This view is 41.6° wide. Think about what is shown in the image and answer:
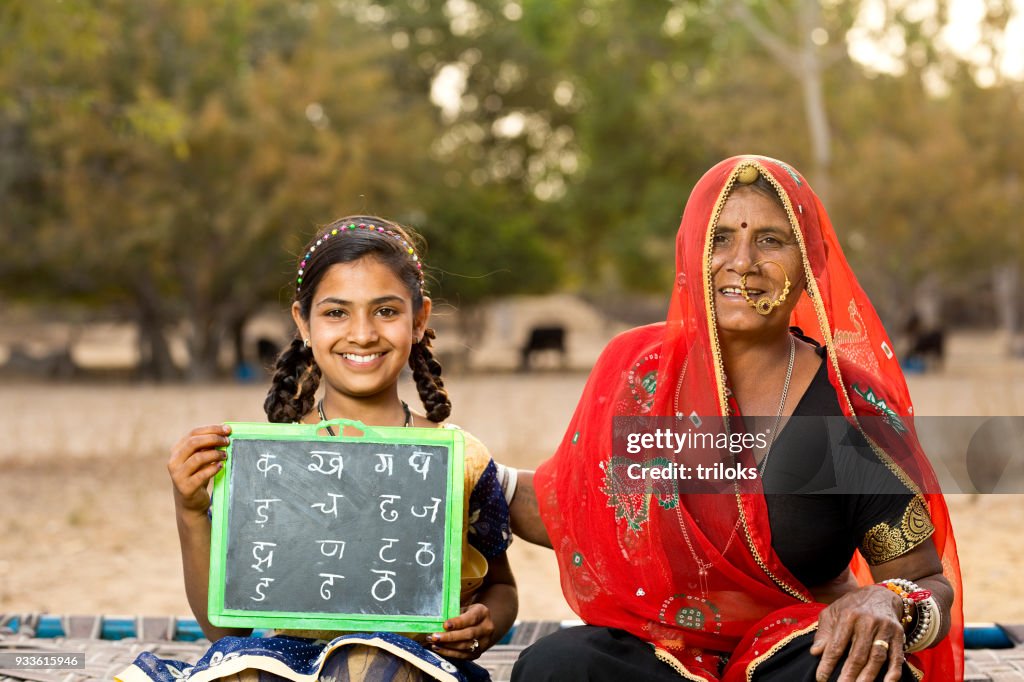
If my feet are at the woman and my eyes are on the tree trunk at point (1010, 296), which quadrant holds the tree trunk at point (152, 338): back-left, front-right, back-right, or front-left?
front-left

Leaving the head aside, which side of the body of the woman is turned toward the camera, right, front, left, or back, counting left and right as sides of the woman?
front

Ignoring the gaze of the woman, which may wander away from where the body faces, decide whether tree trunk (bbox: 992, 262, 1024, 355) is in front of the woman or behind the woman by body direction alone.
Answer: behind

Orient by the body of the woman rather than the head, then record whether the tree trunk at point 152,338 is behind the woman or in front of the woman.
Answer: behind

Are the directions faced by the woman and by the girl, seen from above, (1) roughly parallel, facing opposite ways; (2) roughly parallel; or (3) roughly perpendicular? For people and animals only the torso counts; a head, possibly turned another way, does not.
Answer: roughly parallel

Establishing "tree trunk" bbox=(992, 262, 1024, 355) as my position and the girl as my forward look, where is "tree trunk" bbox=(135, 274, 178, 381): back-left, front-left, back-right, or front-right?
front-right

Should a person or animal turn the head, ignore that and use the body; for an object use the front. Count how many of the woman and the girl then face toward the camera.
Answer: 2

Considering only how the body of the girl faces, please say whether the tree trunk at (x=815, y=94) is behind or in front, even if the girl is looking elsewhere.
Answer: behind

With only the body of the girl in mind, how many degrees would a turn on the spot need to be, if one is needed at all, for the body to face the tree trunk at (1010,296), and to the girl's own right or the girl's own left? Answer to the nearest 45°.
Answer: approximately 135° to the girl's own left

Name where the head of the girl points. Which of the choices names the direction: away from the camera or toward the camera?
toward the camera

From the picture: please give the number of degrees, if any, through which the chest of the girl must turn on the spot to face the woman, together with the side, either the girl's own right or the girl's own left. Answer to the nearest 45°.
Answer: approximately 90° to the girl's own left

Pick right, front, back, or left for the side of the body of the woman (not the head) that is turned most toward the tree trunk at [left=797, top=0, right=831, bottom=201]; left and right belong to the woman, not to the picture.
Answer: back

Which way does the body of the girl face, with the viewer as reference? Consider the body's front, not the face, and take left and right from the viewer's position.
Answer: facing the viewer
